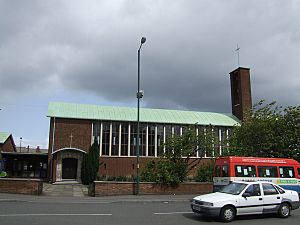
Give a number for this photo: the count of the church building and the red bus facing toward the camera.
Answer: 1

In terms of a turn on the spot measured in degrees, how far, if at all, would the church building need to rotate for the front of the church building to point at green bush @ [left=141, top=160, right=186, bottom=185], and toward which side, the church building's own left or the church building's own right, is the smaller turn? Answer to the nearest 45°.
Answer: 0° — it already faces it

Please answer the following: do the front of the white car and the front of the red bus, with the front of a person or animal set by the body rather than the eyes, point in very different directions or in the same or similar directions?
very different directions
